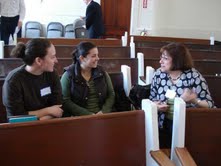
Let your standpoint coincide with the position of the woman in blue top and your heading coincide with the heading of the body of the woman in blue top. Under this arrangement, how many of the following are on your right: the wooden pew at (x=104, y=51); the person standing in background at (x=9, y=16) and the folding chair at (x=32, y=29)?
3

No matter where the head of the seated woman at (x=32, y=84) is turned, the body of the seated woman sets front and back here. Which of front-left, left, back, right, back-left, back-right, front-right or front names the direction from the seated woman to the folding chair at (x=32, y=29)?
back-left

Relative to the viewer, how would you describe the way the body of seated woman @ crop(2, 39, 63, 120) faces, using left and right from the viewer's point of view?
facing the viewer and to the right of the viewer

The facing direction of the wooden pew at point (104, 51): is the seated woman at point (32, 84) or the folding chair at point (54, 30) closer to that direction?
the seated woman

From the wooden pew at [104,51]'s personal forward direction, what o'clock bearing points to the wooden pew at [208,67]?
the wooden pew at [208,67] is roughly at 10 o'clock from the wooden pew at [104,51].

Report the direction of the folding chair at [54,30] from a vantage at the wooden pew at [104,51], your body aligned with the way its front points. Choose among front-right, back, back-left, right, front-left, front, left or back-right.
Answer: back

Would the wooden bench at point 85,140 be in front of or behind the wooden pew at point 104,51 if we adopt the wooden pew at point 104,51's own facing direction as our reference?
in front

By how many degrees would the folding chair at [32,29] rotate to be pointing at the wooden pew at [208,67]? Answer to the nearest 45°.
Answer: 0° — it already faces it

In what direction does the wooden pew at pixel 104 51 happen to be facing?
toward the camera

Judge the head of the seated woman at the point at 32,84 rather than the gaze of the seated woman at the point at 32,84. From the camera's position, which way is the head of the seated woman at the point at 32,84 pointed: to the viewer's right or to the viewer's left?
to the viewer's right
